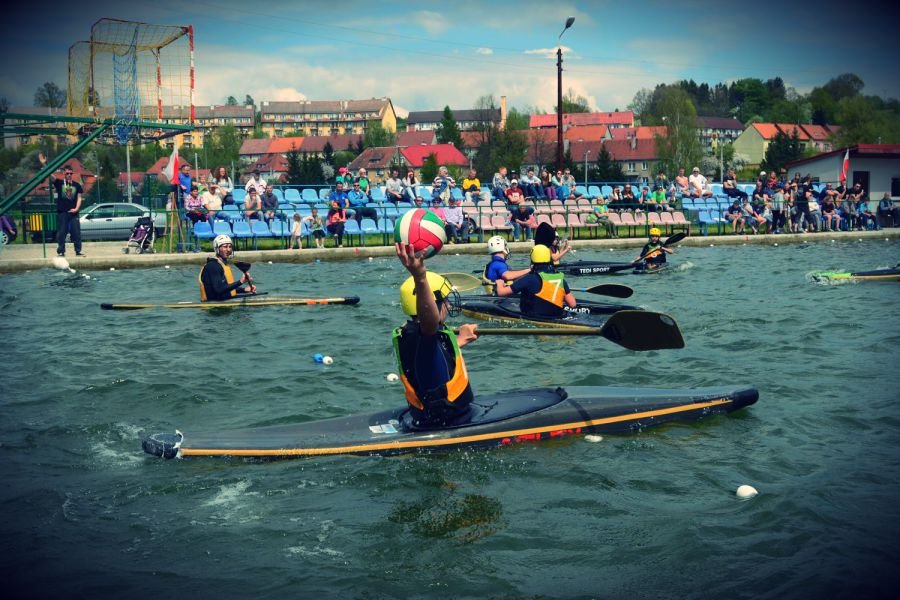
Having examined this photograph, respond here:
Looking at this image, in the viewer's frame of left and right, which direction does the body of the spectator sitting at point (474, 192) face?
facing the viewer

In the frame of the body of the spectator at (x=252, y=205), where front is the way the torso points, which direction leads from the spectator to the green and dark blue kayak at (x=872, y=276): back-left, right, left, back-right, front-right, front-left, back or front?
front-left

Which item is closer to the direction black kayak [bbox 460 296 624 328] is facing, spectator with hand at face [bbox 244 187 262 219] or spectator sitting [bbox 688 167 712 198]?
the spectator with hand at face

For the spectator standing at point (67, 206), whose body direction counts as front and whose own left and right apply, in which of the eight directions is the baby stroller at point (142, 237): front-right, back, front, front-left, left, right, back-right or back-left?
back-left

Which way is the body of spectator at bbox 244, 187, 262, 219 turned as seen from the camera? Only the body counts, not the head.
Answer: toward the camera

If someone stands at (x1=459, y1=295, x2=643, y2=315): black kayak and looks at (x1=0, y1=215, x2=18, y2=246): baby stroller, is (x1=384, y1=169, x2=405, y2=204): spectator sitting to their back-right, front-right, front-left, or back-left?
front-right

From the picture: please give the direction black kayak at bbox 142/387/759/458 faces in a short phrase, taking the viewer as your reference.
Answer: facing to the right of the viewer

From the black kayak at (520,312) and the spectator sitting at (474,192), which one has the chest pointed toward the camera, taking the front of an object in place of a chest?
the spectator sitting

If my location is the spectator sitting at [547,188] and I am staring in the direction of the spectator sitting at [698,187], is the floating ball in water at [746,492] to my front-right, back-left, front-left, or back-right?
back-right

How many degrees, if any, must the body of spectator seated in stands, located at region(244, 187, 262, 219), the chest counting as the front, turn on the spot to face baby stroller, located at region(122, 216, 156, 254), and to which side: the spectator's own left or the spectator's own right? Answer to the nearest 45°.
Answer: approximately 90° to the spectator's own right

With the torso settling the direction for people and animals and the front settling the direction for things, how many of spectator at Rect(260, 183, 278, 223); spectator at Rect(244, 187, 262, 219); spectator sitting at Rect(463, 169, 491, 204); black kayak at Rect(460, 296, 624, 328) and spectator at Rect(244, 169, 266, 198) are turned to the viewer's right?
0

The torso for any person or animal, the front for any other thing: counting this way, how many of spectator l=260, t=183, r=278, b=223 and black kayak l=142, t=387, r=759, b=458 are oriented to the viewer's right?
1

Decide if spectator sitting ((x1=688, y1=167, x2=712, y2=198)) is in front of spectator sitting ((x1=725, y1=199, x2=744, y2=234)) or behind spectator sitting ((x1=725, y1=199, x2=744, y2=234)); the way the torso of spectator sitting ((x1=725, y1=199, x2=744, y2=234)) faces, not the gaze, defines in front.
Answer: behind
